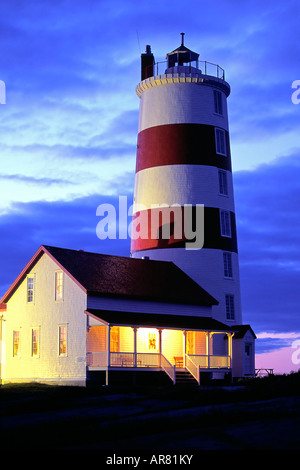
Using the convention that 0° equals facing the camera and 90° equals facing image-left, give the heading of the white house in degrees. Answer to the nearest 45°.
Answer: approximately 315°
